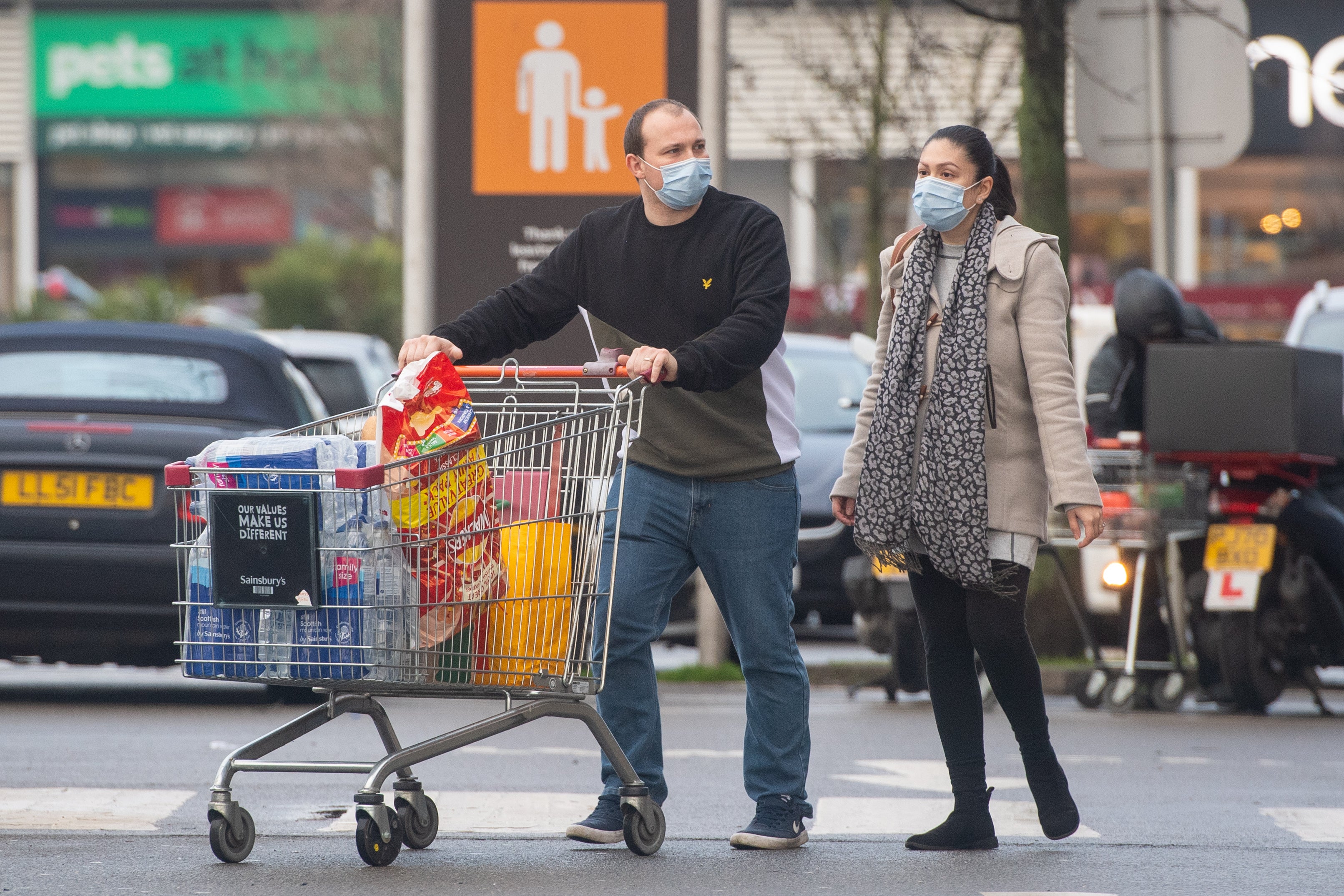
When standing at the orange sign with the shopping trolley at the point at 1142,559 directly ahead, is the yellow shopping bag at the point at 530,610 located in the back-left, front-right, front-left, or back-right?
front-right

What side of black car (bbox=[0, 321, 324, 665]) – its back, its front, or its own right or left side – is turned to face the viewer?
back

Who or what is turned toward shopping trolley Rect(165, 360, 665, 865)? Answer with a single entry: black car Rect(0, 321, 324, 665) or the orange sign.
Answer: the orange sign

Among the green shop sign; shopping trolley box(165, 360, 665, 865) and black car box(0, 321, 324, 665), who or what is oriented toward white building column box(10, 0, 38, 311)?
the black car

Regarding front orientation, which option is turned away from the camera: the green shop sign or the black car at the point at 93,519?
the black car

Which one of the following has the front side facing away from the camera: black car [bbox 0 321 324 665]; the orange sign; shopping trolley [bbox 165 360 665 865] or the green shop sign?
the black car

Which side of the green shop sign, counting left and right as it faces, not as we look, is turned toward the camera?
front

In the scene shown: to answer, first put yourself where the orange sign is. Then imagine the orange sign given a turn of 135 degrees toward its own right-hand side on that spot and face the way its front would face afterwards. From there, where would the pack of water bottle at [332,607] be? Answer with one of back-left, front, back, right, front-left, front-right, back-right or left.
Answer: back-left

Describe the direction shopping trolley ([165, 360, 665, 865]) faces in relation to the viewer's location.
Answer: facing the viewer and to the left of the viewer

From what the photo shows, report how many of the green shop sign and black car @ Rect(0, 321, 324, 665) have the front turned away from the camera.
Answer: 1

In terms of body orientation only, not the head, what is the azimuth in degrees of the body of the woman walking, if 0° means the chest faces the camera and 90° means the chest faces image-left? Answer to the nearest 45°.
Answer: approximately 45°

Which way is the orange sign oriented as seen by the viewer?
toward the camera
